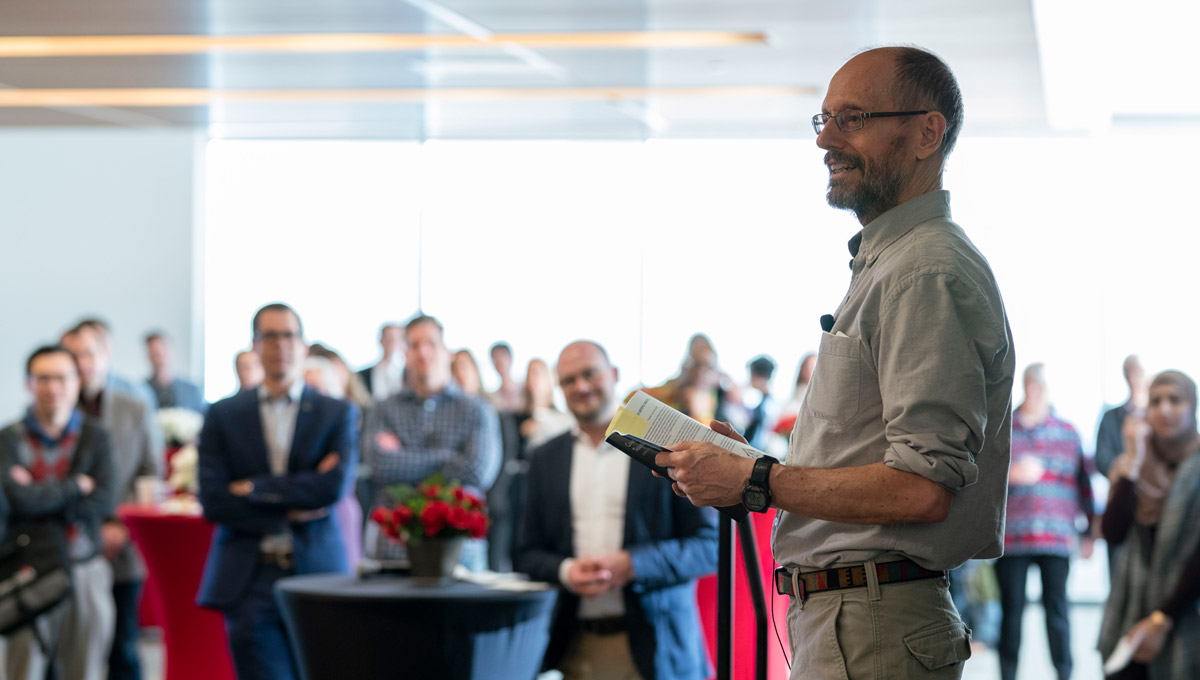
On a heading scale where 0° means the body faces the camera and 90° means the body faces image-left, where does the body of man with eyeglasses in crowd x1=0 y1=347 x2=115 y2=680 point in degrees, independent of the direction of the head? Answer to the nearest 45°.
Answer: approximately 0°

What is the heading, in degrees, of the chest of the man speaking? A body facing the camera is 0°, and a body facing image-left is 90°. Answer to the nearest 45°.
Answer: approximately 90°

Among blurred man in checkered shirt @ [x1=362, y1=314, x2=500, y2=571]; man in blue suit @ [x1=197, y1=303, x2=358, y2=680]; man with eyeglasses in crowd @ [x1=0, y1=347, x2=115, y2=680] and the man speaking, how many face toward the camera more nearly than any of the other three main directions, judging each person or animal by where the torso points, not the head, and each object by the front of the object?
3

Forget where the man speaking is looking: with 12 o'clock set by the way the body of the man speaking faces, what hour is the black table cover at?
The black table cover is roughly at 2 o'clock from the man speaking.

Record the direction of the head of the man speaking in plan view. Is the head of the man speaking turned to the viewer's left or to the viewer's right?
to the viewer's left

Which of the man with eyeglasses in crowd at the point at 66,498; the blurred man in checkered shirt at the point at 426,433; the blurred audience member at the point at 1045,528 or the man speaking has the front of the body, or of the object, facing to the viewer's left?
the man speaking

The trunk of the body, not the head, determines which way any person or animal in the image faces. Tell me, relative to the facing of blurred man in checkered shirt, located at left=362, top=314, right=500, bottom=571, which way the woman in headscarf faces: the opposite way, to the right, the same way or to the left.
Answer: to the right

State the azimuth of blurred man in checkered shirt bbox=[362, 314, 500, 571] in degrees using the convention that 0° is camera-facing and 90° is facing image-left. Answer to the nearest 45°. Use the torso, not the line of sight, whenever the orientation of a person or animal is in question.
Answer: approximately 0°

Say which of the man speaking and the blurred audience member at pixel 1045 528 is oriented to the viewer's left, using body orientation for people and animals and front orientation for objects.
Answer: the man speaking

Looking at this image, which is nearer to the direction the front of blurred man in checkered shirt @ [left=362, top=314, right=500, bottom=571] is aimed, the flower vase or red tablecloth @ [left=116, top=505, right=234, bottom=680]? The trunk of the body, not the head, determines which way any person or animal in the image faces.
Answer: the flower vase

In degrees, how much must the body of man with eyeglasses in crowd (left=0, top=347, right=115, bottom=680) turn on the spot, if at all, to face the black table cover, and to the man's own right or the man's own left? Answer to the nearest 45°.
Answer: approximately 45° to the man's own left

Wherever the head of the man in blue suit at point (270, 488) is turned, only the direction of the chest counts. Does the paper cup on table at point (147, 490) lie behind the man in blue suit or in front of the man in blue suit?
behind
